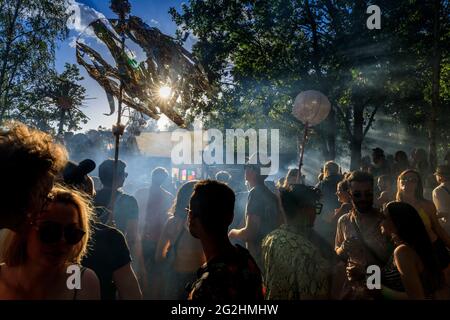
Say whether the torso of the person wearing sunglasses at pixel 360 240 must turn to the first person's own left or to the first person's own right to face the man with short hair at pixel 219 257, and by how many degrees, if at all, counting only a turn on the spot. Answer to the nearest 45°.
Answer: approximately 45° to the first person's own right

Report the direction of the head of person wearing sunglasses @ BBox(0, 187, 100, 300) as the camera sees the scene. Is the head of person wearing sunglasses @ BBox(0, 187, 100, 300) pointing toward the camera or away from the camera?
toward the camera

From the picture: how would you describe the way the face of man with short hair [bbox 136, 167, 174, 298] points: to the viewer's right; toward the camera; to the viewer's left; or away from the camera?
away from the camera

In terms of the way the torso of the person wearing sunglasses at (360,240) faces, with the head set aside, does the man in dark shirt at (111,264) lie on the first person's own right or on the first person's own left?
on the first person's own right

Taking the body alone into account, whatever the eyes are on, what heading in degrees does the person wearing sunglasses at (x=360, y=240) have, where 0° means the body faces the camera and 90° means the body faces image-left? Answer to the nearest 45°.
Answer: approximately 0°

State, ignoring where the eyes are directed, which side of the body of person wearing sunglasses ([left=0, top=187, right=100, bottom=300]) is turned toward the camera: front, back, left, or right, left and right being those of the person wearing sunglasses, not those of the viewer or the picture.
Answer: front

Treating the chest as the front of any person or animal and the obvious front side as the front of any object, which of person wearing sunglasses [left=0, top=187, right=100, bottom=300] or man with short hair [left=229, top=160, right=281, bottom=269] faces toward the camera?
the person wearing sunglasses

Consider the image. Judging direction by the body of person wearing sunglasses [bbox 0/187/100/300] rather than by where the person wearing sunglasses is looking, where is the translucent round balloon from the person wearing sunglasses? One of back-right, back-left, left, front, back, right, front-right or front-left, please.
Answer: back-left

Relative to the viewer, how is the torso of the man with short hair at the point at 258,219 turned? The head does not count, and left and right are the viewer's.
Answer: facing to the left of the viewer

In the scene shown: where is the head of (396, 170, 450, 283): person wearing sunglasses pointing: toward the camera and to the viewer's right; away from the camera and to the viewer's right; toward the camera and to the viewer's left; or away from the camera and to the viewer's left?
toward the camera and to the viewer's left

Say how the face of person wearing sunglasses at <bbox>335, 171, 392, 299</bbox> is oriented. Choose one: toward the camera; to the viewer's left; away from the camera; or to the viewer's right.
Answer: toward the camera

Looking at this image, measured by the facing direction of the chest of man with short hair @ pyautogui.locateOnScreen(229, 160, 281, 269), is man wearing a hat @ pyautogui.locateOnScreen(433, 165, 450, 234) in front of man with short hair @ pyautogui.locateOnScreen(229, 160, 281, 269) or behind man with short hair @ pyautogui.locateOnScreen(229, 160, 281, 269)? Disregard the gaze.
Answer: behind
